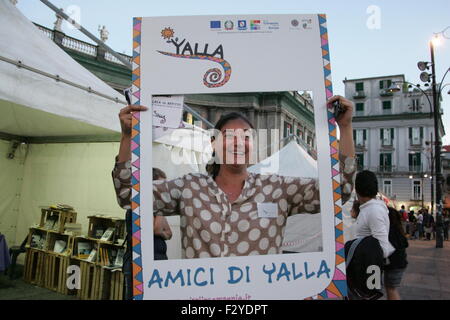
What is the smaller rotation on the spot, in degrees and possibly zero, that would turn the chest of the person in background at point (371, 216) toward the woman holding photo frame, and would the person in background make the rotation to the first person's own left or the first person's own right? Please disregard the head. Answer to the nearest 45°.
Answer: approximately 135° to the first person's own left

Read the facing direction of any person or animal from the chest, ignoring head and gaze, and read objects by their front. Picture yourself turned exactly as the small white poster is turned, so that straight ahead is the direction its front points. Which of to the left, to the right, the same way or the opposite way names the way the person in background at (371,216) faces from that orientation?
the opposite way

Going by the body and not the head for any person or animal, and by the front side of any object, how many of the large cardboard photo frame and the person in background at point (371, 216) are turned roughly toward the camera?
1

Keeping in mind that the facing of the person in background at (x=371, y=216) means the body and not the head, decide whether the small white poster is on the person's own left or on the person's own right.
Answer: on the person's own left

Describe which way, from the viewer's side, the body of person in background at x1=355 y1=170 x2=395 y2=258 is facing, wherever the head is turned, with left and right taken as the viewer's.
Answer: facing away from the viewer and to the left of the viewer

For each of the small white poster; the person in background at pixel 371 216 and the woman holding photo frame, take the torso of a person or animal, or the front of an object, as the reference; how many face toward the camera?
2

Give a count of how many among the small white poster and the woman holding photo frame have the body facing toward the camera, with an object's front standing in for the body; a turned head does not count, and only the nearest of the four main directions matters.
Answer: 2
